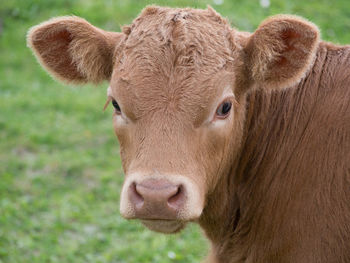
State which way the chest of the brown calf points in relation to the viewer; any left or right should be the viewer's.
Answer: facing the viewer and to the left of the viewer
